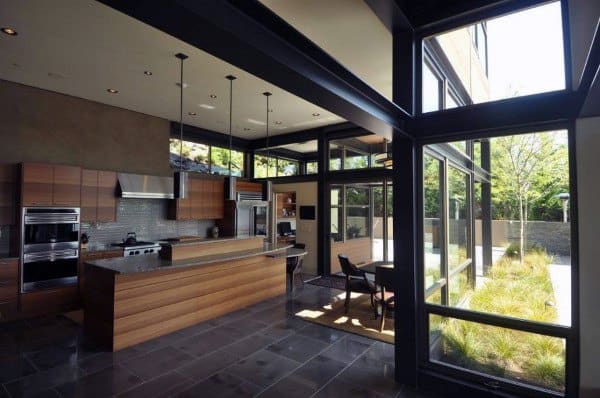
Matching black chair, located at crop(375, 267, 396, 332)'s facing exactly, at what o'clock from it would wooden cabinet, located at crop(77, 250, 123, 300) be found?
The wooden cabinet is roughly at 9 o'clock from the black chair.

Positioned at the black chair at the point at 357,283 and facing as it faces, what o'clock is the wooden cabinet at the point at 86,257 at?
The wooden cabinet is roughly at 6 o'clock from the black chair.

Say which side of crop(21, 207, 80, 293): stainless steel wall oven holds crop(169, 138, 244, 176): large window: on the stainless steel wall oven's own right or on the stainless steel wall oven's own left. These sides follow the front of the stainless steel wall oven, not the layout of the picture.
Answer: on the stainless steel wall oven's own left

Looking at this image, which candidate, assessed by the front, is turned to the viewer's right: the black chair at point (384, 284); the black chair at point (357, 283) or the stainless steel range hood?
the black chair at point (357, 283)

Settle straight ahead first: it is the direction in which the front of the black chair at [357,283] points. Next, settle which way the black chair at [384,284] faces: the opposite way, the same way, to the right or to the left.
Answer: to the left

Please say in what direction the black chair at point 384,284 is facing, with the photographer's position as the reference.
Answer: facing away from the viewer

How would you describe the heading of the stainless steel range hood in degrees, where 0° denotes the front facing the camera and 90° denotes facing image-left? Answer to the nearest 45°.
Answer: approximately 0°

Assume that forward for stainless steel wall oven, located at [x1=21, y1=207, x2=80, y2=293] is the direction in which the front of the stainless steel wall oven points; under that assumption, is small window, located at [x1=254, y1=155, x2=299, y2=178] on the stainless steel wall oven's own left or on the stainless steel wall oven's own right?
on the stainless steel wall oven's own left

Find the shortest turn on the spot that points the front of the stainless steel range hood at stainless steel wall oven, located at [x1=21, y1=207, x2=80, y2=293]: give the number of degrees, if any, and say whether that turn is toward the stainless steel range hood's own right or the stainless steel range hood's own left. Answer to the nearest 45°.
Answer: approximately 45° to the stainless steel range hood's own right

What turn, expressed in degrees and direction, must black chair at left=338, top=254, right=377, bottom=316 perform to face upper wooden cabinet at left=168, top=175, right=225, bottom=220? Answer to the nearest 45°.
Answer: approximately 135° to its left

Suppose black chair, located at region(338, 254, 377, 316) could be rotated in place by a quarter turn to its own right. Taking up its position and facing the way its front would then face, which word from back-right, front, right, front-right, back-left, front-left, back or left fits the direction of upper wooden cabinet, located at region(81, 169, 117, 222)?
right

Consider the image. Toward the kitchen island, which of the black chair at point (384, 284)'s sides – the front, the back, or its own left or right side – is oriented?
left

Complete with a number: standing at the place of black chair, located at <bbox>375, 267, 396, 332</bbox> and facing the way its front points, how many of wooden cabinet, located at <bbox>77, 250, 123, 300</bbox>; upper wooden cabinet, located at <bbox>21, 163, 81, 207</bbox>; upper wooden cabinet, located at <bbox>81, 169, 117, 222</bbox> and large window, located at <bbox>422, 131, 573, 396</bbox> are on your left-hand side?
3

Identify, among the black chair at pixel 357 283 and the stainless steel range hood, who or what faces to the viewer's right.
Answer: the black chair
